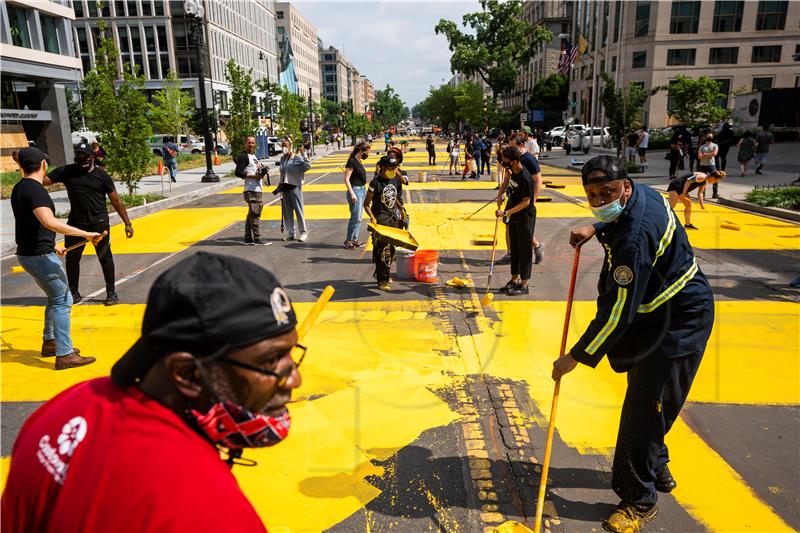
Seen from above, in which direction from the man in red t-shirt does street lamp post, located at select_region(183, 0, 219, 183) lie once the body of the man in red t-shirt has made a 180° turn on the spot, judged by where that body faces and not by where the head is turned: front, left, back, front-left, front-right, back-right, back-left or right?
right

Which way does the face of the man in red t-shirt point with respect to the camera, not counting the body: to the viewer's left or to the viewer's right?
to the viewer's right

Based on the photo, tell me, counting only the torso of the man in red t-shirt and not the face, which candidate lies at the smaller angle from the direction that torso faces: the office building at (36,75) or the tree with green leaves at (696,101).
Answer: the tree with green leaves

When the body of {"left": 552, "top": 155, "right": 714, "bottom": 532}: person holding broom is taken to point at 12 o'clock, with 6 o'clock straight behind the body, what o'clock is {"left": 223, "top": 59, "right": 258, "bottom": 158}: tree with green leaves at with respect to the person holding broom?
The tree with green leaves is roughly at 3 o'clock from the person holding broom.

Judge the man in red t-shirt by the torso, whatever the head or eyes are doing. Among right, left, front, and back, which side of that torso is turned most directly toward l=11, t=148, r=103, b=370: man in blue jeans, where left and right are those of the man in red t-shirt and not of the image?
left

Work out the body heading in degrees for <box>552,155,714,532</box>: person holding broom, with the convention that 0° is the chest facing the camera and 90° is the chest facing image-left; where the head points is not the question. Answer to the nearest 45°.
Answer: approximately 45°

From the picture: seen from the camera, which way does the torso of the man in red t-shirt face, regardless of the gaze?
to the viewer's right

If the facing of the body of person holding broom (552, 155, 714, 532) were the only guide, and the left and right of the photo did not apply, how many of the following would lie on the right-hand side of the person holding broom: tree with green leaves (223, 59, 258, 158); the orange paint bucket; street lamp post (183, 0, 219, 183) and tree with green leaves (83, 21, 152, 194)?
4

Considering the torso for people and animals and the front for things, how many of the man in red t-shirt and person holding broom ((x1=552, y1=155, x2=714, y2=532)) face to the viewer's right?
1

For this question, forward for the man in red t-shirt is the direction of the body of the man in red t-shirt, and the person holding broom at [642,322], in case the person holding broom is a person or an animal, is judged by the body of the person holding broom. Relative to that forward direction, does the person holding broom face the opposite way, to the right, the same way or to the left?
the opposite way
